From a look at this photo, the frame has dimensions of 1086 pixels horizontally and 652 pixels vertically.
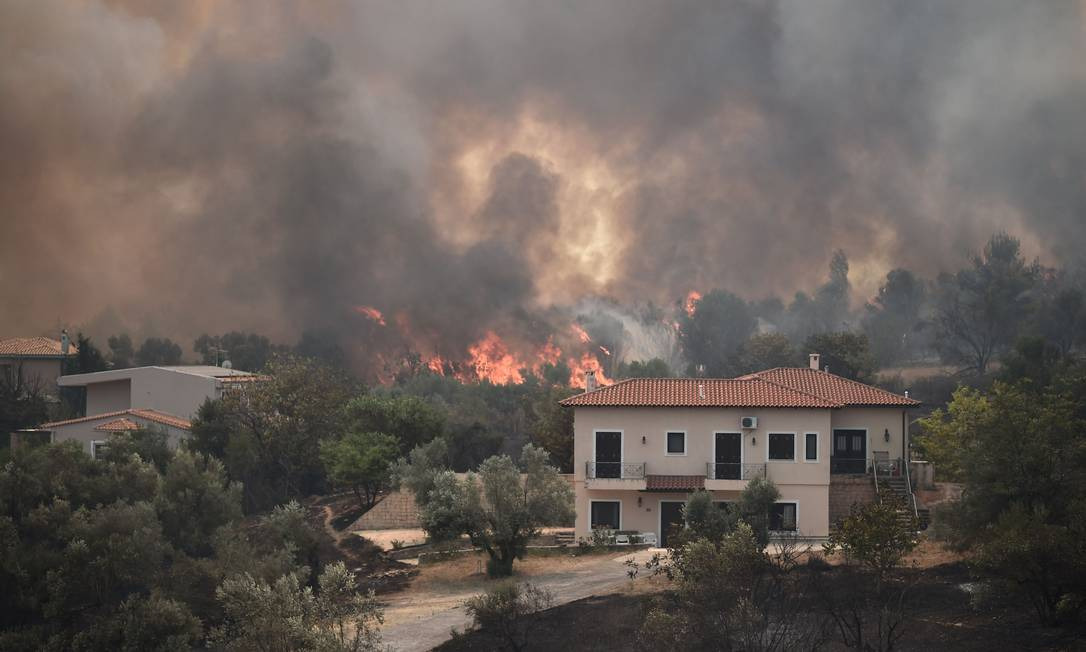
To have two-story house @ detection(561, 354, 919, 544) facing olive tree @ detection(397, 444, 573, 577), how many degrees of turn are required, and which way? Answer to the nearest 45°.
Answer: approximately 45° to its right

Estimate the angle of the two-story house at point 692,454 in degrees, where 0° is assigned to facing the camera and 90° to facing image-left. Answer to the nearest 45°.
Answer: approximately 0°

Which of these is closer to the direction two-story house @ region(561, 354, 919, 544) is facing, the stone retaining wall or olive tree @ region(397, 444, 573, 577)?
the olive tree

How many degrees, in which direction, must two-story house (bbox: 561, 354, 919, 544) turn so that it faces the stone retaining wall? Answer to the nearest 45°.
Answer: approximately 90° to its right
